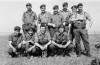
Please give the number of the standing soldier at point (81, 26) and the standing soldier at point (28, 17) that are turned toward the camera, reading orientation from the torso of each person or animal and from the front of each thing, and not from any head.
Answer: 2

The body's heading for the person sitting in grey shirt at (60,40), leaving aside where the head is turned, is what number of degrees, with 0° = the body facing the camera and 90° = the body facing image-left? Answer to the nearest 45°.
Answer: approximately 0°

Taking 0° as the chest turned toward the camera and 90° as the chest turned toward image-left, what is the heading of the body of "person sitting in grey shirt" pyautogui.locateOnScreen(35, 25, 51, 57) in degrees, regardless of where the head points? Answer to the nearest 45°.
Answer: approximately 0°

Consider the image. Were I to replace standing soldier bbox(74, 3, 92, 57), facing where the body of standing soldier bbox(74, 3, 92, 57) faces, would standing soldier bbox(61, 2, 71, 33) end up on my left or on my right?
on my right

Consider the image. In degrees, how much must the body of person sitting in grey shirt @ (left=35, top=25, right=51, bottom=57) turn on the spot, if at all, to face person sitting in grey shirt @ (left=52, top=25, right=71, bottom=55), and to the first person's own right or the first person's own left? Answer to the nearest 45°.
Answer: approximately 90° to the first person's own left

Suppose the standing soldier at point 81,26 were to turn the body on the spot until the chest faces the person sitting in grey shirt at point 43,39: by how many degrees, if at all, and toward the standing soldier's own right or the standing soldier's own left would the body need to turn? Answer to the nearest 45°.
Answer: approximately 90° to the standing soldier's own right

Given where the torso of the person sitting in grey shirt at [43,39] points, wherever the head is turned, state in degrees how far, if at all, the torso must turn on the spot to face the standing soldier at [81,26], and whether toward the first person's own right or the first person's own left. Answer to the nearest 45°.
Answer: approximately 90° to the first person's own left

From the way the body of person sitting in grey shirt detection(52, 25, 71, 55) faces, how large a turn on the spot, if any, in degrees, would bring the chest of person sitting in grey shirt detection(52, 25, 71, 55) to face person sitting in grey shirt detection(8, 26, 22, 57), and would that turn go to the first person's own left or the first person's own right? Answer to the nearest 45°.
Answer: approximately 90° to the first person's own right
